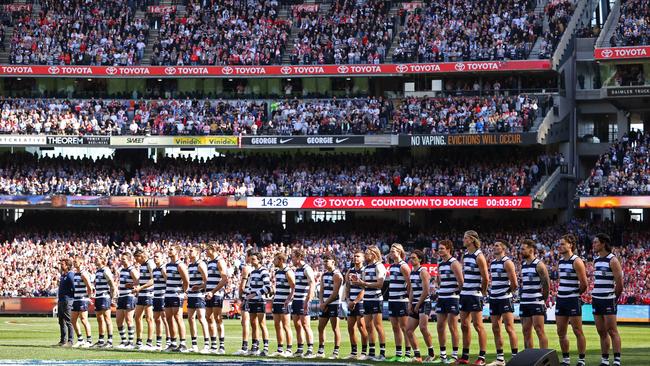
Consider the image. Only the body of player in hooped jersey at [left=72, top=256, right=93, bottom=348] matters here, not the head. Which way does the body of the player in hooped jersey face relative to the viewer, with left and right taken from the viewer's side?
facing the viewer and to the left of the viewer

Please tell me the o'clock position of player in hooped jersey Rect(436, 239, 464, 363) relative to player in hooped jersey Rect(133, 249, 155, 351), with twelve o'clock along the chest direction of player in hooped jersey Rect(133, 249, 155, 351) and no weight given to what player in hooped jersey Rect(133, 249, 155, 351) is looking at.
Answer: player in hooped jersey Rect(436, 239, 464, 363) is roughly at 9 o'clock from player in hooped jersey Rect(133, 249, 155, 351).

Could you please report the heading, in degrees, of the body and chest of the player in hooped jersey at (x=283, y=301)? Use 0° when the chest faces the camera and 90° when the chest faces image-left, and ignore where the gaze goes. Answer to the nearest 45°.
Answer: approximately 45°

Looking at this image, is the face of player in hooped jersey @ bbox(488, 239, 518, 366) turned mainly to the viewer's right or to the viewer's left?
to the viewer's left

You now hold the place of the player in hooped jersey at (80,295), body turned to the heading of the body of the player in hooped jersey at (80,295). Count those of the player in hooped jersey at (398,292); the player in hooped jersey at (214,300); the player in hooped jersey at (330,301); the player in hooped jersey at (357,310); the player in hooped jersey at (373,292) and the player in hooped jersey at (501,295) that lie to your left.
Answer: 6

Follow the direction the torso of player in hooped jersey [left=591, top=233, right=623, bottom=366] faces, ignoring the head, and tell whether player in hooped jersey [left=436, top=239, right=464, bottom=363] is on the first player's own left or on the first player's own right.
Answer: on the first player's own right

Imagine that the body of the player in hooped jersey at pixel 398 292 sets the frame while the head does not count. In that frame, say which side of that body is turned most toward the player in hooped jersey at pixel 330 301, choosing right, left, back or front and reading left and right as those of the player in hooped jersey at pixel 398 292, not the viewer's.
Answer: right

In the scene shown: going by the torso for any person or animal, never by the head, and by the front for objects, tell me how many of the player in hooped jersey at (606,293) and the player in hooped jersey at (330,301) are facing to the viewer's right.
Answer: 0

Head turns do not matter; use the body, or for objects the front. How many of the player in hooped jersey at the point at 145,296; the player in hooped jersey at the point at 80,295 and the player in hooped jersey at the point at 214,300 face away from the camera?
0

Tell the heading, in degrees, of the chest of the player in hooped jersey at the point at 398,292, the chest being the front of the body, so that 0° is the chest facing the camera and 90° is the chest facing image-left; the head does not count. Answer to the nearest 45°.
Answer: approximately 45°

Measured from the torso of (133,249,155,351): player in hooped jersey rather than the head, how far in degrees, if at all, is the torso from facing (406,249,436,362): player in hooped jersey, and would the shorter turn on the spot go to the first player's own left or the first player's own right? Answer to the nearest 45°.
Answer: approximately 90° to the first player's own left

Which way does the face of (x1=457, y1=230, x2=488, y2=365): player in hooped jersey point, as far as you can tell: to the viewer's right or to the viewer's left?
to the viewer's left

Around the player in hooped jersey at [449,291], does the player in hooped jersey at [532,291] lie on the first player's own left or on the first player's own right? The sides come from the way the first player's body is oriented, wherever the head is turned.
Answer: on the first player's own left
